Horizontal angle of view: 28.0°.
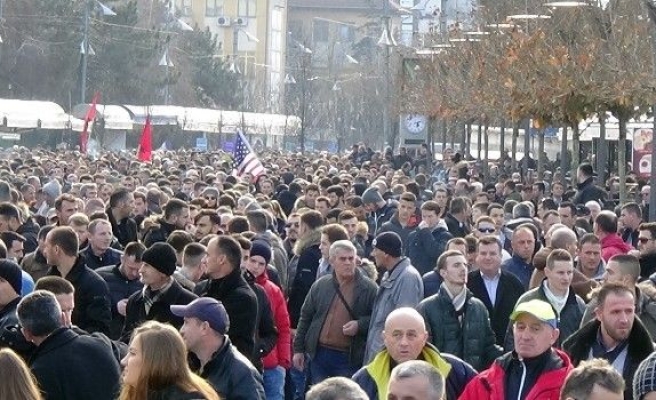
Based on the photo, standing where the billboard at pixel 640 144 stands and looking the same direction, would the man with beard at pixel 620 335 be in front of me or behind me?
in front

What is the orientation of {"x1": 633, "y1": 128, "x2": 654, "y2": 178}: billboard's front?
toward the camera

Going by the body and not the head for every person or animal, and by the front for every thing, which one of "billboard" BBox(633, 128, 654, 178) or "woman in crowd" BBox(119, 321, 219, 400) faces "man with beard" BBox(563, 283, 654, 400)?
the billboard

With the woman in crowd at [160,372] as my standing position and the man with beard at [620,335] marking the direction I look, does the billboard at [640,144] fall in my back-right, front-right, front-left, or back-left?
front-left

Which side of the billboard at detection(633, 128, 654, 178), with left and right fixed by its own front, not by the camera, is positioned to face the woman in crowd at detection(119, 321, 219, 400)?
front

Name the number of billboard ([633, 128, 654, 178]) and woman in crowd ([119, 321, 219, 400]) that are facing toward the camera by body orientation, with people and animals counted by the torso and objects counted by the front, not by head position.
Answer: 1

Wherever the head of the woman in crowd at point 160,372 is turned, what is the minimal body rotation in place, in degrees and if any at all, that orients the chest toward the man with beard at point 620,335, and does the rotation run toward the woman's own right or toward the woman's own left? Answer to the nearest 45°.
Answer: approximately 135° to the woman's own right

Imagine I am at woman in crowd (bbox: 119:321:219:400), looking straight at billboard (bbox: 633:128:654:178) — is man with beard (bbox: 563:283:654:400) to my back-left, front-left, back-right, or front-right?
front-right
